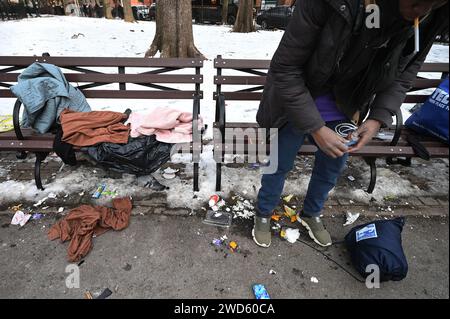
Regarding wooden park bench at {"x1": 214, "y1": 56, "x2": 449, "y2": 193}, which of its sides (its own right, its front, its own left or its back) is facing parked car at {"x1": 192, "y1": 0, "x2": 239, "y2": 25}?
back

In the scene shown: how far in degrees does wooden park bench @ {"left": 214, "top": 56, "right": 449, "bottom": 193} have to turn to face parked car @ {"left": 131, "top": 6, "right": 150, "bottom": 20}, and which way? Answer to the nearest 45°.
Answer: approximately 135° to its right

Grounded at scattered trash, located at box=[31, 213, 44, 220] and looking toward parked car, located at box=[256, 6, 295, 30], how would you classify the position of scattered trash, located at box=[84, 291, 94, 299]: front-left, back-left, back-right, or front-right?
back-right

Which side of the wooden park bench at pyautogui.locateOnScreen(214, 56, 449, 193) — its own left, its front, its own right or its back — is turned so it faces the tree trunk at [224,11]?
back

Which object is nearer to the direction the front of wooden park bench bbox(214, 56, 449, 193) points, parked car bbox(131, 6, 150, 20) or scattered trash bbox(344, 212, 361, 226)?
the scattered trash

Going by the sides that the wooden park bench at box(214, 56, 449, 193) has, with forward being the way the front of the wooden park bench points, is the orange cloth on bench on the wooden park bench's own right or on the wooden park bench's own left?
on the wooden park bench's own right

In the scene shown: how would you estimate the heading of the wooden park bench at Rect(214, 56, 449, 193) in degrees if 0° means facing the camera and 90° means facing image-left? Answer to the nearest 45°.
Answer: approximately 0°

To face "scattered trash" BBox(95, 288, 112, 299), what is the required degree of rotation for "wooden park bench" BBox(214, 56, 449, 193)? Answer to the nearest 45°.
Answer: approximately 45° to its right

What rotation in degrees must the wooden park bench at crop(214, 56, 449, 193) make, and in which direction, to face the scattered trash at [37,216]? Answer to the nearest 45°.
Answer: approximately 45° to its right

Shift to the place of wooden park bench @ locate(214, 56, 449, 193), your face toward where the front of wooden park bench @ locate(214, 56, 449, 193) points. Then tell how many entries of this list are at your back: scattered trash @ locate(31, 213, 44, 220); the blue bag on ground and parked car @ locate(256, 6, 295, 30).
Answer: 1

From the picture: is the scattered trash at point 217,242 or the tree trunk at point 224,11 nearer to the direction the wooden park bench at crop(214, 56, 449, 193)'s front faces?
the scattered trash
